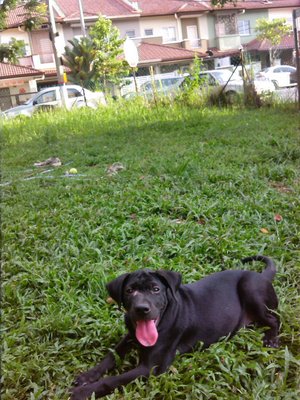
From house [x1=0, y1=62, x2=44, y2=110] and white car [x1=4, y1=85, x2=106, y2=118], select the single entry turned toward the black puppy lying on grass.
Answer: the house

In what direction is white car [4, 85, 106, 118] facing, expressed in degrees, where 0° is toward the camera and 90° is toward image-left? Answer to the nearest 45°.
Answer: approximately 90°

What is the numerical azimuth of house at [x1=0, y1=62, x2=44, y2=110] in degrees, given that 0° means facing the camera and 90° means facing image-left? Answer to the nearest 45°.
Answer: approximately 0°

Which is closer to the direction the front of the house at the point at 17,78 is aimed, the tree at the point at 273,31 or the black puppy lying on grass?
the black puppy lying on grass

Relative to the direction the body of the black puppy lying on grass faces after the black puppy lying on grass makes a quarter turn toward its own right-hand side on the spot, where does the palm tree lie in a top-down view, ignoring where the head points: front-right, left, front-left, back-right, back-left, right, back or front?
front-right

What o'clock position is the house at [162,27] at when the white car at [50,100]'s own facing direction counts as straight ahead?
The house is roughly at 4 o'clock from the white car.

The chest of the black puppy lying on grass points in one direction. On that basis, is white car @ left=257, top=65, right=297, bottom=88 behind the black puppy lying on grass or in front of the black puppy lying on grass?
behind

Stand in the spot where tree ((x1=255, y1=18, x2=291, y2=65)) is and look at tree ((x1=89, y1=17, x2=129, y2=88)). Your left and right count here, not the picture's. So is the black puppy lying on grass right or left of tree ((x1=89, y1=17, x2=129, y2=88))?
left

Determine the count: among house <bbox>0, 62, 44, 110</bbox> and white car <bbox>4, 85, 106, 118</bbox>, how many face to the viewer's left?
1

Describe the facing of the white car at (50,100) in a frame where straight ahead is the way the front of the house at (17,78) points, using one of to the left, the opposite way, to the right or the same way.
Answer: to the right

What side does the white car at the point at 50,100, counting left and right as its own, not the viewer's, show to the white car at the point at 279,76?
back
